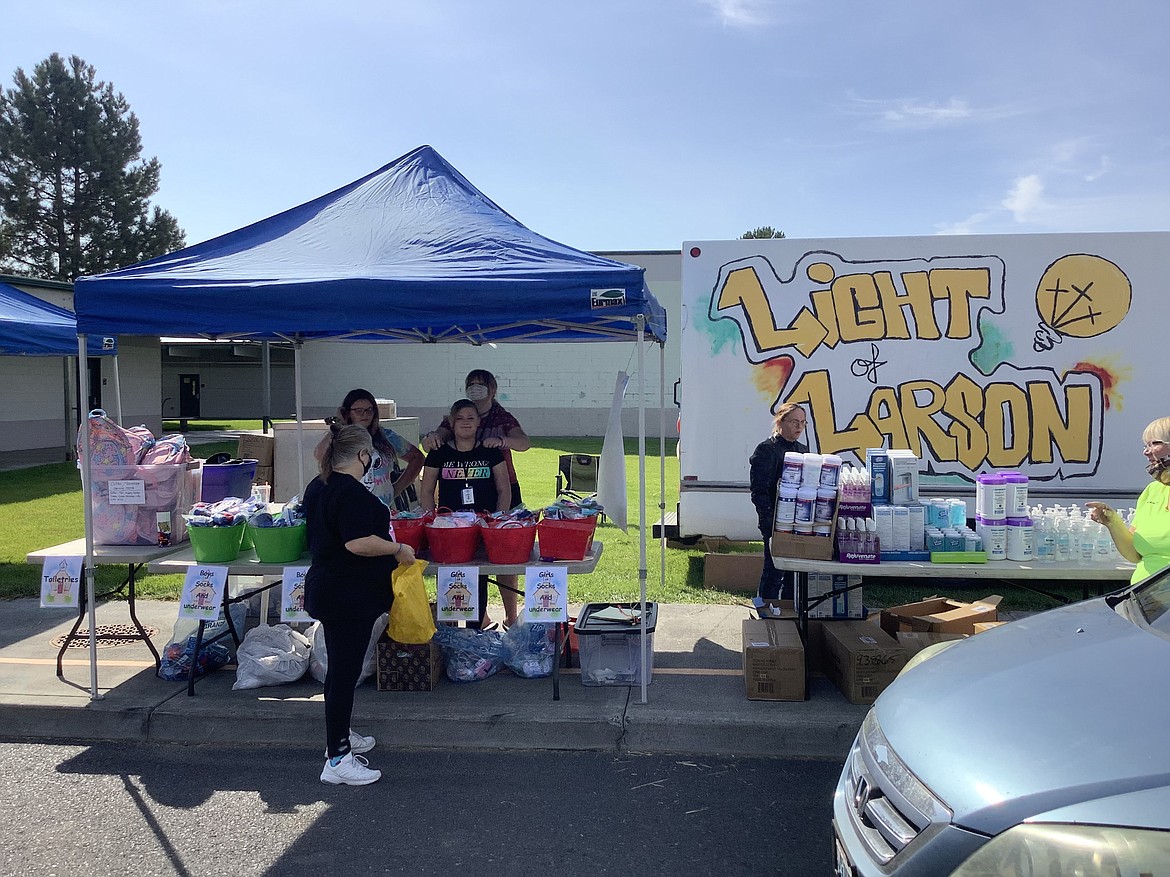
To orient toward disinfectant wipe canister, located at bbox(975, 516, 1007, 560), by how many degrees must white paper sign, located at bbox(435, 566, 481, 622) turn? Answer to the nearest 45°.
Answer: approximately 90° to its left

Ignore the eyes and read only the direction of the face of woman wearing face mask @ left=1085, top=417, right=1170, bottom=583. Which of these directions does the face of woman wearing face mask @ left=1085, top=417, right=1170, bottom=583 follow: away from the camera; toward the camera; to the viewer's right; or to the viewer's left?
to the viewer's left

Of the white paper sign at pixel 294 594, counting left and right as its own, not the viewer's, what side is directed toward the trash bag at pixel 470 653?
left

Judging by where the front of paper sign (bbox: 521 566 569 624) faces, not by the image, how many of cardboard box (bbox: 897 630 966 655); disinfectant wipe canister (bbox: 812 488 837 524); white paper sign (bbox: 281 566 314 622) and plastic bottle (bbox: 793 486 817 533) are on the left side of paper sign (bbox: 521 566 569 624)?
3

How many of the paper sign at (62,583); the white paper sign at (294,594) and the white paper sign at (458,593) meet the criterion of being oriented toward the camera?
3

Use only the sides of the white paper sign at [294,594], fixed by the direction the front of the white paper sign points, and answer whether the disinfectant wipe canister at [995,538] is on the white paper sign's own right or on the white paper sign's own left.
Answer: on the white paper sign's own left

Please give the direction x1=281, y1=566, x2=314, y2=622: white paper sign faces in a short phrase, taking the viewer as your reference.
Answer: facing the viewer

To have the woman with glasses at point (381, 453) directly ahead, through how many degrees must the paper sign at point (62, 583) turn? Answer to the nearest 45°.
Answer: approximately 90° to its left

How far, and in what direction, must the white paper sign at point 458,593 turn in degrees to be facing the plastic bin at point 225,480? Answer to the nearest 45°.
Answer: approximately 135° to its right

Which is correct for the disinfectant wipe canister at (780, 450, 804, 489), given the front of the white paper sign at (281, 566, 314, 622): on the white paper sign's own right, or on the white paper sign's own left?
on the white paper sign's own left

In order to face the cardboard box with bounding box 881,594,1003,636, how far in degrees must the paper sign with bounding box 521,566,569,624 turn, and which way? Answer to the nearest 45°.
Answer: approximately 90° to its left

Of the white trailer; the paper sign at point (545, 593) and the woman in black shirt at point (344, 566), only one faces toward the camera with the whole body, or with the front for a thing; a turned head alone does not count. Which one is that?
the paper sign

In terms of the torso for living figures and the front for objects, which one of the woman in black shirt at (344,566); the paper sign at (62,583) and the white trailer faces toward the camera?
the paper sign

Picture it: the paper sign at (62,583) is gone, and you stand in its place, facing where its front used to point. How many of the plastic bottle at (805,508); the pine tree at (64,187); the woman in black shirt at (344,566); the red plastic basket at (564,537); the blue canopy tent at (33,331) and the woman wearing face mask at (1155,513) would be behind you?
2

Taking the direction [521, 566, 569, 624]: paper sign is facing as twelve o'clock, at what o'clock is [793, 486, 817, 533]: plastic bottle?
The plastic bottle is roughly at 9 o'clock from the paper sign.

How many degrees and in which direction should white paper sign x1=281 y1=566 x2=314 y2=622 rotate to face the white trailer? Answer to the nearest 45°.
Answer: approximately 90° to its left
